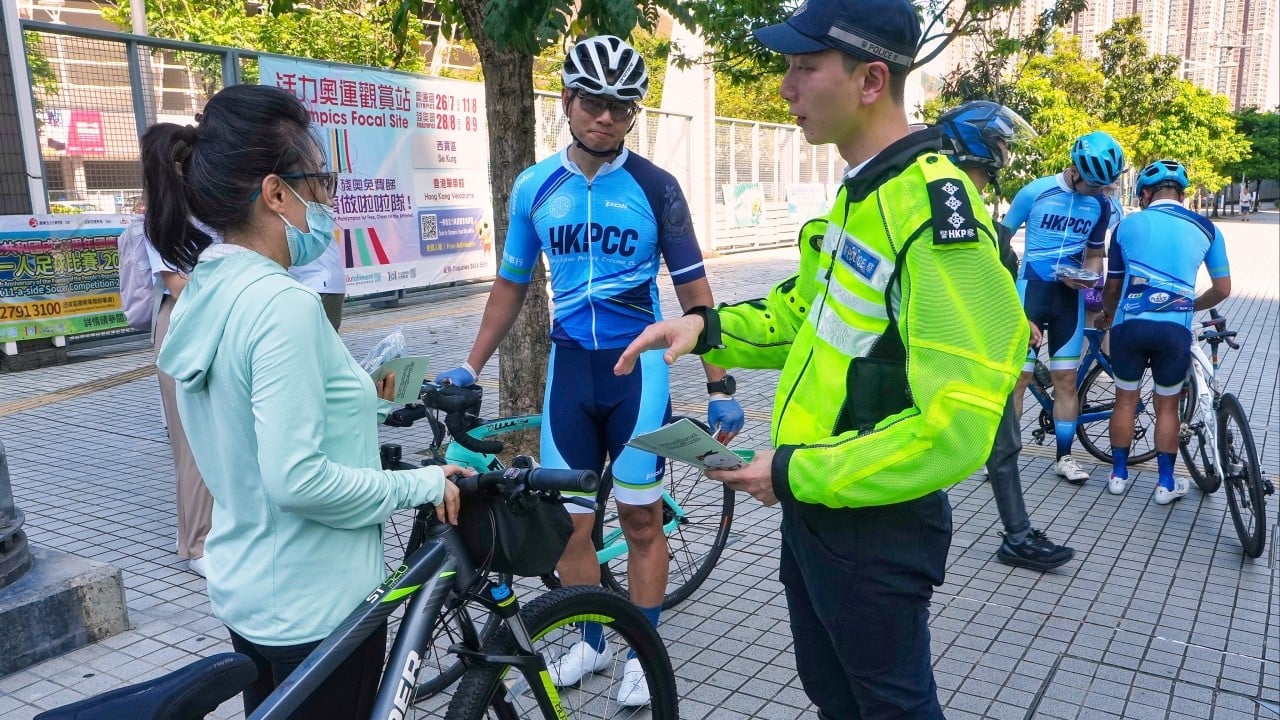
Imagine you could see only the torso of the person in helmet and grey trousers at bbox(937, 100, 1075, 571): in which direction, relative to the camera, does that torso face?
to the viewer's right

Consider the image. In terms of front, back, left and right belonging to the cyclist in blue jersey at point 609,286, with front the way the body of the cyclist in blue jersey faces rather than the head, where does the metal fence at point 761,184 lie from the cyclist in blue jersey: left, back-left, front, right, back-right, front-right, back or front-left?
back

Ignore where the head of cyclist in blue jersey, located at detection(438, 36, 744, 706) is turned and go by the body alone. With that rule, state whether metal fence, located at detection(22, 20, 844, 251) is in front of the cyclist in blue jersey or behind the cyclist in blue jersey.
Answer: behind

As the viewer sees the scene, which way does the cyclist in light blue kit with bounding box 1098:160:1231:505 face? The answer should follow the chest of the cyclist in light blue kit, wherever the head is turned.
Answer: away from the camera

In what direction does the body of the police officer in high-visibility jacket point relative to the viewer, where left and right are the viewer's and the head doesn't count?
facing to the left of the viewer

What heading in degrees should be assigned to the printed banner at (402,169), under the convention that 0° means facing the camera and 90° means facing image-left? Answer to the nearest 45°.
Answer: approximately 315°

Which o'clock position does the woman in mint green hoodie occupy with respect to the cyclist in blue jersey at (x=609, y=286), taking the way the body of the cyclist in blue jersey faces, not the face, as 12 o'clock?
The woman in mint green hoodie is roughly at 1 o'clock from the cyclist in blue jersey.

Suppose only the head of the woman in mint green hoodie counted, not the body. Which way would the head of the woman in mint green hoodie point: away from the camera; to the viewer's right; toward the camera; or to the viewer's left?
to the viewer's right

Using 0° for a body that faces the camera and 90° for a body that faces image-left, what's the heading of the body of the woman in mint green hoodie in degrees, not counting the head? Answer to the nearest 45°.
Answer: approximately 270°

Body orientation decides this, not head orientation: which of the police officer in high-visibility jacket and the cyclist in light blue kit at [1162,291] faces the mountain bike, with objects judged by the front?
the police officer in high-visibility jacket

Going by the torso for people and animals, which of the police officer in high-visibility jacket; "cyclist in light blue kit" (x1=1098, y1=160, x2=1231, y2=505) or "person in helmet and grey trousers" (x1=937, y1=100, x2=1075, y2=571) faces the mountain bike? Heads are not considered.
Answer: the police officer in high-visibility jacket

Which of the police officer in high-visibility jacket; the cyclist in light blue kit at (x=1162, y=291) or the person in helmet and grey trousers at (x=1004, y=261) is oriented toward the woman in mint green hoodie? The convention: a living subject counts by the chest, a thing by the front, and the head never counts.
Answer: the police officer in high-visibility jacket

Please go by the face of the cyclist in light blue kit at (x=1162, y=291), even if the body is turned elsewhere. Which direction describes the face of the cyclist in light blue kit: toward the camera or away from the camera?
away from the camera
